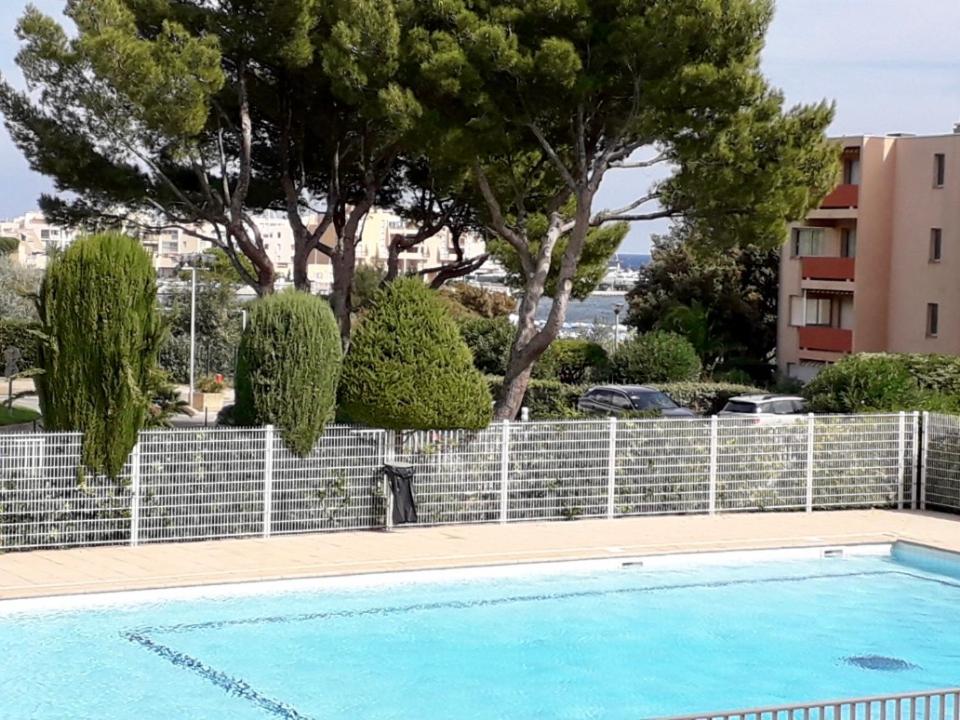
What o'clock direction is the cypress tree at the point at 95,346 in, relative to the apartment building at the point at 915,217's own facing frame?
The cypress tree is roughly at 11 o'clock from the apartment building.

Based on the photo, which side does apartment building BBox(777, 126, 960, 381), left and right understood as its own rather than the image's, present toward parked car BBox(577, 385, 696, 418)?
front

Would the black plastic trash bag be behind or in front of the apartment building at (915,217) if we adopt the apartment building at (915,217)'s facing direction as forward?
in front

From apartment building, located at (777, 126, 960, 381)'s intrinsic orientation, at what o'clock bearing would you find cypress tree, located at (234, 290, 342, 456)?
The cypress tree is roughly at 11 o'clock from the apartment building.

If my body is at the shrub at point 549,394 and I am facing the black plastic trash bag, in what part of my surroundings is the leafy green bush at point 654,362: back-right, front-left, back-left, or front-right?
back-left

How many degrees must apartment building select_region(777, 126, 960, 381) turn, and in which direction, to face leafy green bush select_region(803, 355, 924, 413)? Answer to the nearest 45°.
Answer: approximately 45° to its left

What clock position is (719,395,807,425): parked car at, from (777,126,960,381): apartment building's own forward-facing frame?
The parked car is roughly at 11 o'clock from the apartment building.

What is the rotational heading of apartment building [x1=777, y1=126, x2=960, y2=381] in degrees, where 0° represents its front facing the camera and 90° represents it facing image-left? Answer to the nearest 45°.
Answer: approximately 45°

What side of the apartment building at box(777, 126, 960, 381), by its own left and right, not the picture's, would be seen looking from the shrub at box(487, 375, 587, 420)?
front

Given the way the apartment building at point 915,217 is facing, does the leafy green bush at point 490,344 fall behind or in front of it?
in front
